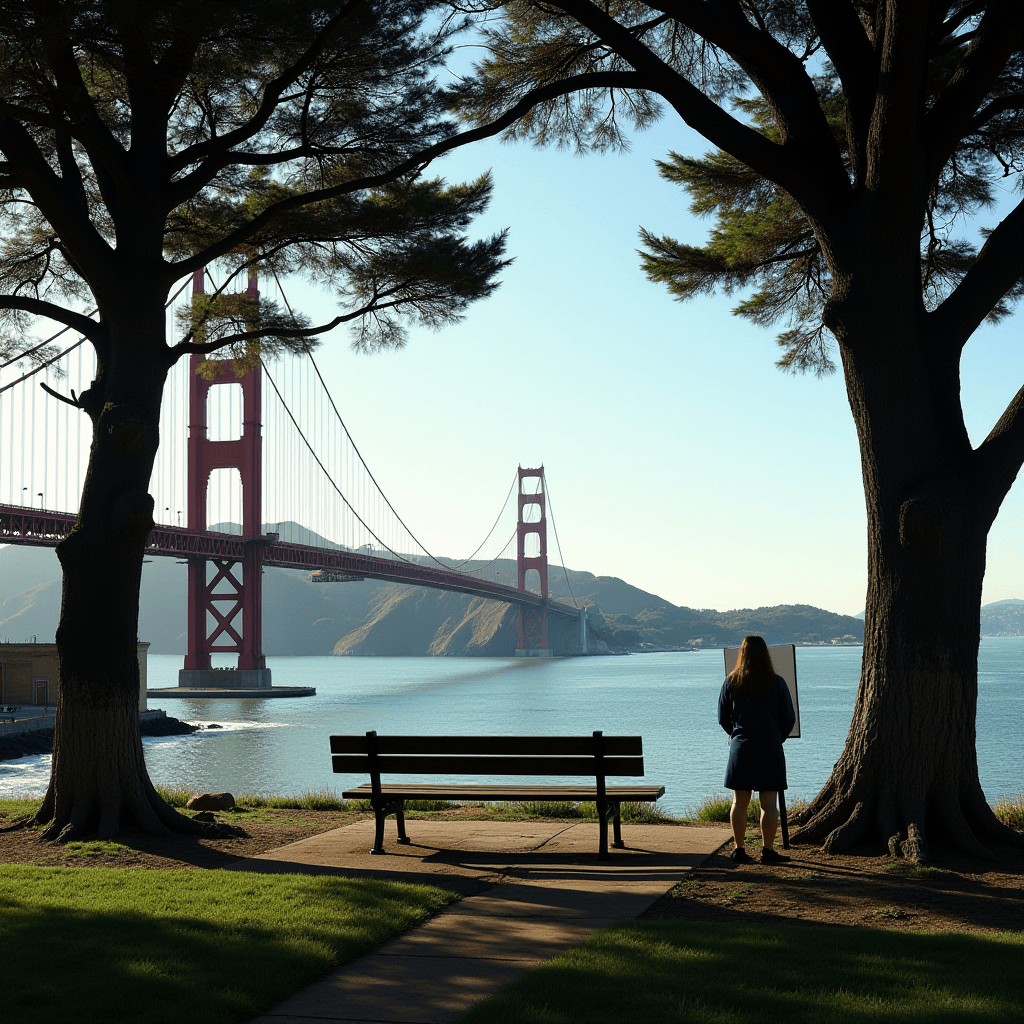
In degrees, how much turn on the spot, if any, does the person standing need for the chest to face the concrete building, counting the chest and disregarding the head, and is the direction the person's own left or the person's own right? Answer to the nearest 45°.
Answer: approximately 45° to the person's own left

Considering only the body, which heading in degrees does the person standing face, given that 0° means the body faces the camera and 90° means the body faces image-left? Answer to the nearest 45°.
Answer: approximately 180°

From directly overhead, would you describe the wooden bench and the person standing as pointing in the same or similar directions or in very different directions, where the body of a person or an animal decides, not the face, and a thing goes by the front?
same or similar directions

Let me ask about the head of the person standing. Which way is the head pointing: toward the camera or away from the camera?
away from the camera

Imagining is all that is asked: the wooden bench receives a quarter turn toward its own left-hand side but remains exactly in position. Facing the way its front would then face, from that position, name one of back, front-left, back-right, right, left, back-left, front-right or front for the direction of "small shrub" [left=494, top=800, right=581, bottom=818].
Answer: right

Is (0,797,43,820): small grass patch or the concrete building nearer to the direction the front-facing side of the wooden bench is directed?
the concrete building

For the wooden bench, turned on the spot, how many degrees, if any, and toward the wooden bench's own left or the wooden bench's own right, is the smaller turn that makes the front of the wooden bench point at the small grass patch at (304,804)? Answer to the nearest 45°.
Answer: approximately 45° to the wooden bench's own left

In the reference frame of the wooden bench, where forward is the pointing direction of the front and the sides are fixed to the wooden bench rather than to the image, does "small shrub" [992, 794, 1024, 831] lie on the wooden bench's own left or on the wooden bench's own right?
on the wooden bench's own right

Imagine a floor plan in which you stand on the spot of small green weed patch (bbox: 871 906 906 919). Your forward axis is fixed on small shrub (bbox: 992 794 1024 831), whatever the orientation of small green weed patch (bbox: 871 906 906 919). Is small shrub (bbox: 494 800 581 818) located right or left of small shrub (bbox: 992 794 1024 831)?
left

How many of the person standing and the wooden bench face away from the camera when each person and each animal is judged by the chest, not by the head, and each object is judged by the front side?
2

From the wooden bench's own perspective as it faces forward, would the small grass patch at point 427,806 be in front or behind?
in front

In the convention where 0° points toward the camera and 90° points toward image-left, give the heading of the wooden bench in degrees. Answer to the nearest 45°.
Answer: approximately 180°
